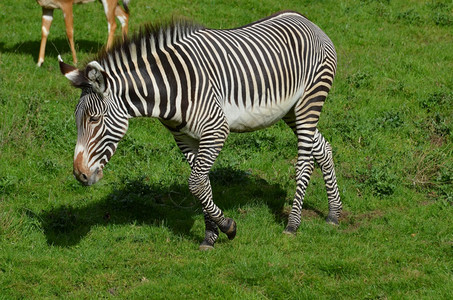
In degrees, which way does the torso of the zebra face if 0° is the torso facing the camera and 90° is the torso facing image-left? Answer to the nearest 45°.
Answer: approximately 45°

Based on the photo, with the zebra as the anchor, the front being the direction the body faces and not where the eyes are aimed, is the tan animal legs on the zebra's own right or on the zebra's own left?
on the zebra's own right
